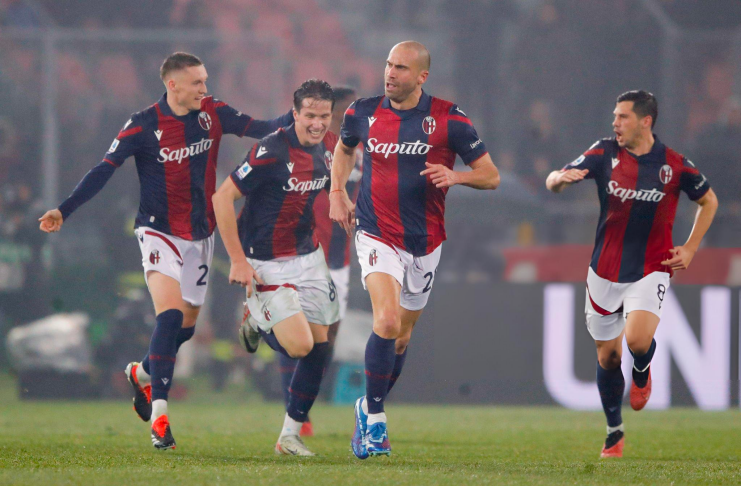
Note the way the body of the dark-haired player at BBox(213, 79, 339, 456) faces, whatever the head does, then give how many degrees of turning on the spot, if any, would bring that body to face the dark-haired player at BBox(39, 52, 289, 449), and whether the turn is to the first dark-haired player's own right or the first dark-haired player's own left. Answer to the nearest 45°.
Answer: approximately 135° to the first dark-haired player's own right

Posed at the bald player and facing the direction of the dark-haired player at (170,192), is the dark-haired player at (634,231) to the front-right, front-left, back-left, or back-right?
back-right

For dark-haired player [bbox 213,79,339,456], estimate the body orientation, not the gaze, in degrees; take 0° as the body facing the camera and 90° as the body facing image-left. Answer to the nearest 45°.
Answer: approximately 315°
